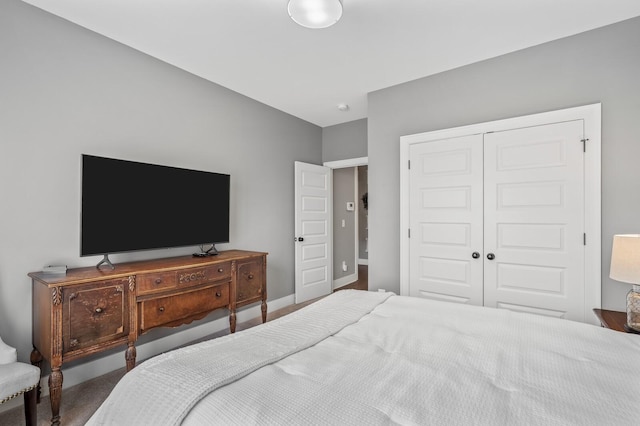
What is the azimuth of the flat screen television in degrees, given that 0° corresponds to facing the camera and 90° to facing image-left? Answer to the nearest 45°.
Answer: approximately 315°

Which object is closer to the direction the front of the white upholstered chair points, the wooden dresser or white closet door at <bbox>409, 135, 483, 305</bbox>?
the white closet door

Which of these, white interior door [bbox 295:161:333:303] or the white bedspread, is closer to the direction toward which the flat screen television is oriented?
the white bedspread

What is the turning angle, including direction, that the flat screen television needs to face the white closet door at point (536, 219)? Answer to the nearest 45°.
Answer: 0° — it already faces it

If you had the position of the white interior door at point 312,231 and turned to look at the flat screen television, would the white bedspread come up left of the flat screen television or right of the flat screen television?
left

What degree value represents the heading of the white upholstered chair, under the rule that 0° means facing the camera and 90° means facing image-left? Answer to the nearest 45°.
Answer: approximately 315°

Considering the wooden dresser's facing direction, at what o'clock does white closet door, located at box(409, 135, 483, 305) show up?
The white closet door is roughly at 11 o'clock from the wooden dresser.
